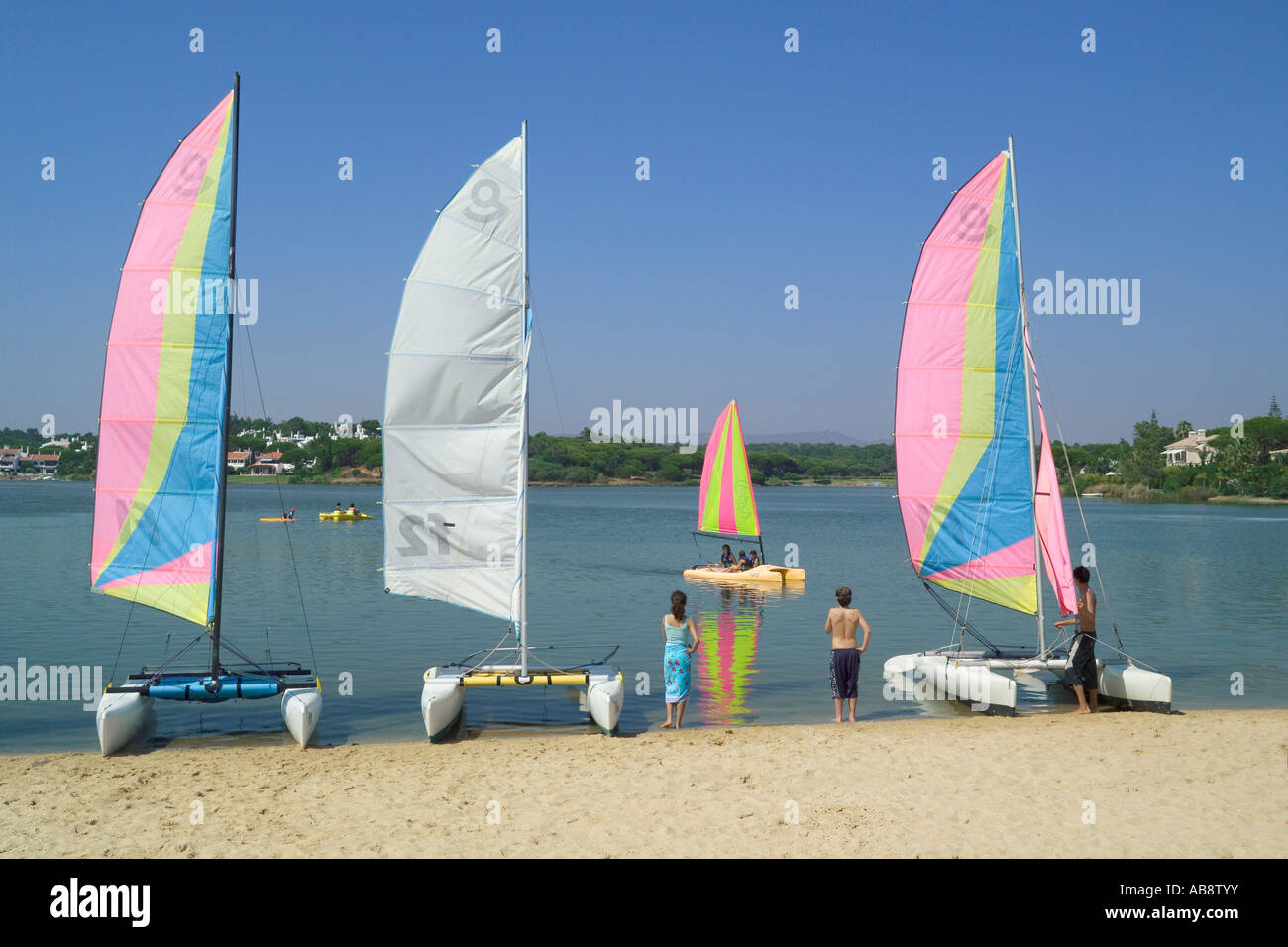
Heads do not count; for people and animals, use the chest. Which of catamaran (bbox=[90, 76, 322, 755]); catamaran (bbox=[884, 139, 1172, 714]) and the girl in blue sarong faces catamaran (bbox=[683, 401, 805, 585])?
the girl in blue sarong

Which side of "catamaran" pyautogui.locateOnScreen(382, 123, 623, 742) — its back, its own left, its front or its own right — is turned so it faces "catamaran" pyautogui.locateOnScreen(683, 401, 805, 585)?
back

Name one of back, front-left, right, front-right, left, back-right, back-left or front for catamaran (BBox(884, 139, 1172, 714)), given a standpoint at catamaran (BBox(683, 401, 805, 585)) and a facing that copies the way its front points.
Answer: right

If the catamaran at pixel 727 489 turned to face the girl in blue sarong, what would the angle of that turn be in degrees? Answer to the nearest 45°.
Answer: approximately 90° to its right

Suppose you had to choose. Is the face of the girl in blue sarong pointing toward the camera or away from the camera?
away from the camera

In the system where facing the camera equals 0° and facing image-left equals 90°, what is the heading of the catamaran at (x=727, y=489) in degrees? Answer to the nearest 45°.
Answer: approximately 270°

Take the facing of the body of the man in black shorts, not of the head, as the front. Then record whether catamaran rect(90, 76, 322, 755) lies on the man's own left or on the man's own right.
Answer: on the man's own left

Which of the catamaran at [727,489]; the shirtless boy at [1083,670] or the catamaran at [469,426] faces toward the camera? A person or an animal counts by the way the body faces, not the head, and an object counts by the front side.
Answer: the catamaran at [469,426]

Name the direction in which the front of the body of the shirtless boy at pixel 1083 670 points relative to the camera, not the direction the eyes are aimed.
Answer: to the viewer's left

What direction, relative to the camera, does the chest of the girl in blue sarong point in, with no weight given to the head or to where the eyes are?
away from the camera
